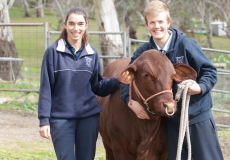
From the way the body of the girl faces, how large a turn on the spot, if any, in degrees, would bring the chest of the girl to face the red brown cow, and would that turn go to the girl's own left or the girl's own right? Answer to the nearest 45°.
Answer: approximately 90° to the girl's own left

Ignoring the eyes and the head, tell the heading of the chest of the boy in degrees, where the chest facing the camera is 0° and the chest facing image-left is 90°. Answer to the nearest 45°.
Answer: approximately 45°

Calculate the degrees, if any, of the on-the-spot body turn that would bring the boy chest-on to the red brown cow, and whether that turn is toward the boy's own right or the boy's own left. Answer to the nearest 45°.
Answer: approximately 45° to the boy's own right

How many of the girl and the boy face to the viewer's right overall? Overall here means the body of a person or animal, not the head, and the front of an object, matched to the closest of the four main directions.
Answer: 0

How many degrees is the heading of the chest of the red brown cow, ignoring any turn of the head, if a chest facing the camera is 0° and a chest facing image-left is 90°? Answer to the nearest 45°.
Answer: approximately 315°

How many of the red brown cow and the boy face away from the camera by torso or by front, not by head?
0

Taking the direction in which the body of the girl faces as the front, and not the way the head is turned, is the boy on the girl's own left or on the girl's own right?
on the girl's own left

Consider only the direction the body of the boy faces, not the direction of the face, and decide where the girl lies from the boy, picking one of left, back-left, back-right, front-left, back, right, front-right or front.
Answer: front-right
